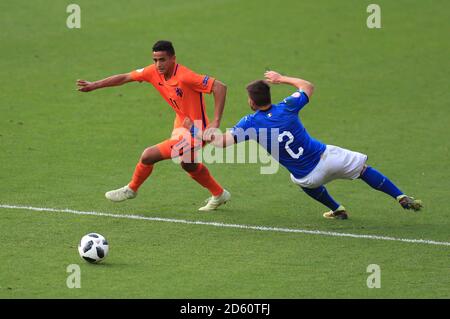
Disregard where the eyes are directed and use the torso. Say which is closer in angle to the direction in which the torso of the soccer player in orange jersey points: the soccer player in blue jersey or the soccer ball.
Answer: the soccer ball

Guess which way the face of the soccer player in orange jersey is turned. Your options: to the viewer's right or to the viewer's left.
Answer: to the viewer's left

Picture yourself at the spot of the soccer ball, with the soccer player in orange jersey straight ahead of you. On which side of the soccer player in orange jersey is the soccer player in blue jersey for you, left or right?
right

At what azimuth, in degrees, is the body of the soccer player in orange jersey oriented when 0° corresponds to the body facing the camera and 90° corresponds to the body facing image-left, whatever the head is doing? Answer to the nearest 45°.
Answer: approximately 45°

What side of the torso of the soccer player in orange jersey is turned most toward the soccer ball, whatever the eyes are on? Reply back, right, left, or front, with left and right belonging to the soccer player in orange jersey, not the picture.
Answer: front

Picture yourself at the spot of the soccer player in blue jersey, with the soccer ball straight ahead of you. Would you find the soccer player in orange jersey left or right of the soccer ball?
right

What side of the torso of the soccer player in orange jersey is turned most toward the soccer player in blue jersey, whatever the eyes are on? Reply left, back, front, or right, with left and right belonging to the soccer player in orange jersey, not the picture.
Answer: left
